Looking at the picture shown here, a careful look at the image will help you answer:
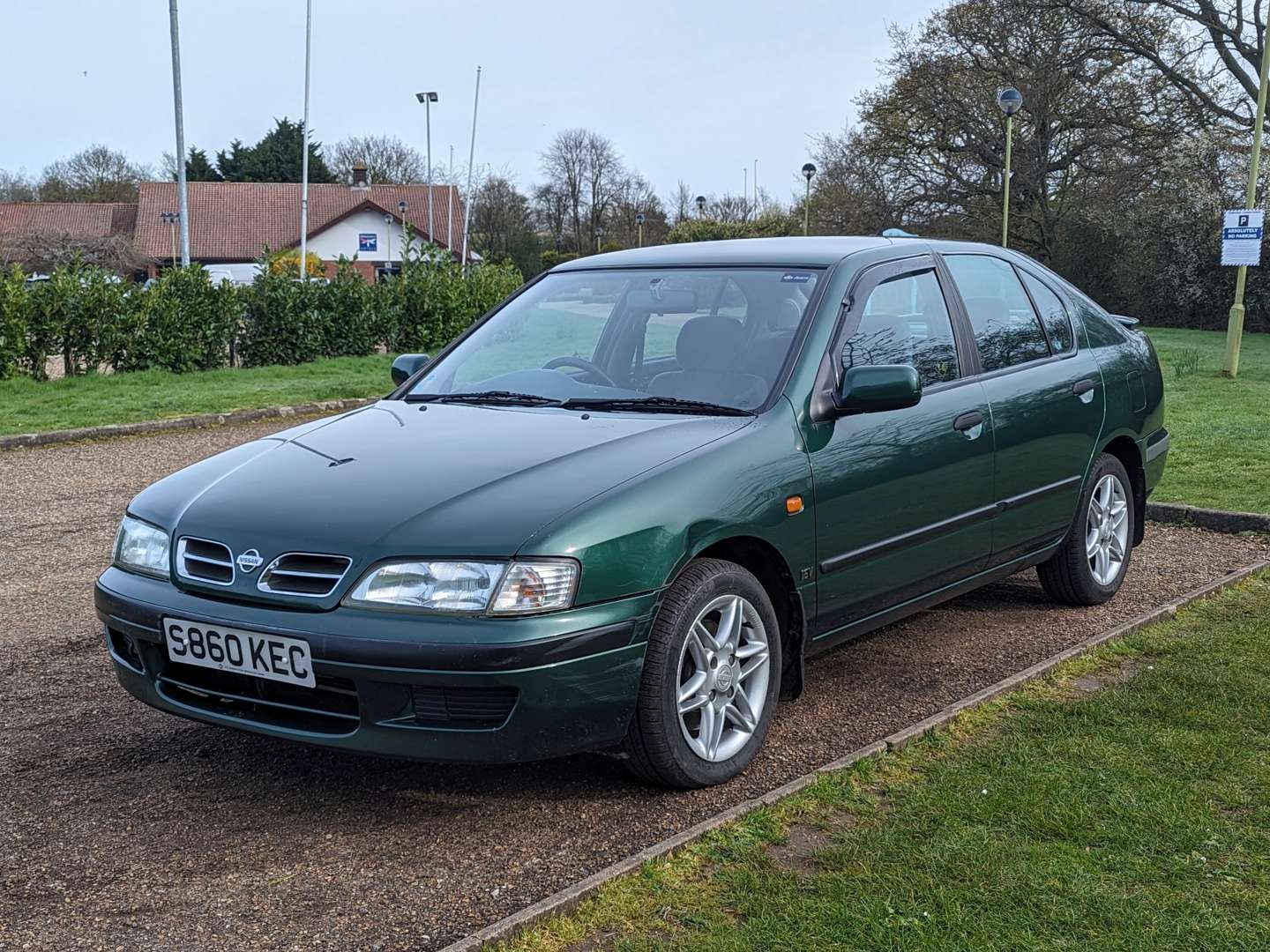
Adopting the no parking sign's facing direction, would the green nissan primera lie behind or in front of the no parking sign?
in front

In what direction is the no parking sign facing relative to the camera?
toward the camera

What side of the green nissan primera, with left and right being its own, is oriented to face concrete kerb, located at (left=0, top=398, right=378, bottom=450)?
right

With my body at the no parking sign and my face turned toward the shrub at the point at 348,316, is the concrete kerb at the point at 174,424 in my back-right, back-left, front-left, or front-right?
front-left

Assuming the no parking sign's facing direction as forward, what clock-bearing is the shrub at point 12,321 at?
The shrub is roughly at 2 o'clock from the no parking sign.

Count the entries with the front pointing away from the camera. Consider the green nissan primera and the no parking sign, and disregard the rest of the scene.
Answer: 0

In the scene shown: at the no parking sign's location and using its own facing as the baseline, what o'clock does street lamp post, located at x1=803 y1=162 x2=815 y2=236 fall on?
The street lamp post is roughly at 5 o'clock from the no parking sign.

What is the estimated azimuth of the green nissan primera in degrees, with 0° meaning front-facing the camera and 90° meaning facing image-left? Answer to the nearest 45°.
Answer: approximately 45°

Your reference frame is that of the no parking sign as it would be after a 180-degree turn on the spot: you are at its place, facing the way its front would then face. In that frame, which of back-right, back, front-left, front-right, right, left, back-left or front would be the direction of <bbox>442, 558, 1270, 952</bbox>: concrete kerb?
back

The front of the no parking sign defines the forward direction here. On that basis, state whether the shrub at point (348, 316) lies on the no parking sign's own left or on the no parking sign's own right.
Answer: on the no parking sign's own right

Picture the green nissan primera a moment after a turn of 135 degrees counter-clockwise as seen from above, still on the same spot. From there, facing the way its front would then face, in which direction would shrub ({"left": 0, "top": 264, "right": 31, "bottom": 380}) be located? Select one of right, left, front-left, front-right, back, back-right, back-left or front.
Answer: back-left

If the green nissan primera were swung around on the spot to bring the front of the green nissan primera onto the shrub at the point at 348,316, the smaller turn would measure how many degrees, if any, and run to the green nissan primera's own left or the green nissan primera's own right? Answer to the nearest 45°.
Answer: approximately 135° to the green nissan primera's own right

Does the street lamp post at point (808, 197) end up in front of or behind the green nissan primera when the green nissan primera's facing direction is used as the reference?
behind

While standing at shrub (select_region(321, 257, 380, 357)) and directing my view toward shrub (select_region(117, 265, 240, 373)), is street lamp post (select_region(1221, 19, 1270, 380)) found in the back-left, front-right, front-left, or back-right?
back-left

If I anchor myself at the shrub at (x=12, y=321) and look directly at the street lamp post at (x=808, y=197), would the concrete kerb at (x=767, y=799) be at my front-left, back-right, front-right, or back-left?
back-right
